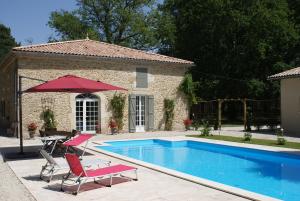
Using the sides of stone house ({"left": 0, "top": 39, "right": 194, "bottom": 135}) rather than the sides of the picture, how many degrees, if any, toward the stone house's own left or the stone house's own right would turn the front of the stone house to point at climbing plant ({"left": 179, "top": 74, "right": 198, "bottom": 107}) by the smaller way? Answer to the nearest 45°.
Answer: approximately 90° to the stone house's own left

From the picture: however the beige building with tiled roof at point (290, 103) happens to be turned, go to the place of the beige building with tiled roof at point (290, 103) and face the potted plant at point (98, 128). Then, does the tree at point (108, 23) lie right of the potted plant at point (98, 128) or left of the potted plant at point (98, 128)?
right

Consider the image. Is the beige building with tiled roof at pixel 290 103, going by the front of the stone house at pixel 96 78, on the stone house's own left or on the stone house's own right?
on the stone house's own left

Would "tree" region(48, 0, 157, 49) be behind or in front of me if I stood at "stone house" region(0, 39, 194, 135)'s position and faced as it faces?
behind

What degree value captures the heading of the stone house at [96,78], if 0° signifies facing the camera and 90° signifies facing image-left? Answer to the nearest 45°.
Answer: approximately 0°

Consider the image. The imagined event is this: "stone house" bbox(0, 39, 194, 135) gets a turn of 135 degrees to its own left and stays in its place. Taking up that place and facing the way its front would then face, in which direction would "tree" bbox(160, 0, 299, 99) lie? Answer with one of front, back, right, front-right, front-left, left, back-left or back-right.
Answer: front

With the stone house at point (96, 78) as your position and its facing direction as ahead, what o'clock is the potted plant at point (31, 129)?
The potted plant is roughly at 2 o'clock from the stone house.
